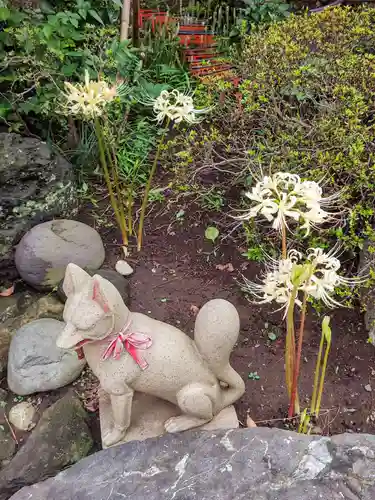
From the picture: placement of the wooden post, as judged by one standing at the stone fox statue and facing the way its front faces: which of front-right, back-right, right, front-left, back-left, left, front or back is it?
right

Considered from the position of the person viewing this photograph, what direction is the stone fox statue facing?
facing to the left of the viewer

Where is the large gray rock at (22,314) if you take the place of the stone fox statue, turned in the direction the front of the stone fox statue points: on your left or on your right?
on your right

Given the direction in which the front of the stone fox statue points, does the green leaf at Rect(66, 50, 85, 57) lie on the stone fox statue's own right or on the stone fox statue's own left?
on the stone fox statue's own right

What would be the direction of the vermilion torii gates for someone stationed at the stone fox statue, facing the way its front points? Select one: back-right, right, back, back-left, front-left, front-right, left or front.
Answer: right

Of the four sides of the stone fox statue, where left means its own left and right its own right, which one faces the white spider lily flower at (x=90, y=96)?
right

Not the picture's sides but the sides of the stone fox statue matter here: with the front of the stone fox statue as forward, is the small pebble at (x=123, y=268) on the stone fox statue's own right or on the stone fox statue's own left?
on the stone fox statue's own right

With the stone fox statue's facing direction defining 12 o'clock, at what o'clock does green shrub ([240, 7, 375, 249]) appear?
The green shrub is roughly at 4 o'clock from the stone fox statue.
